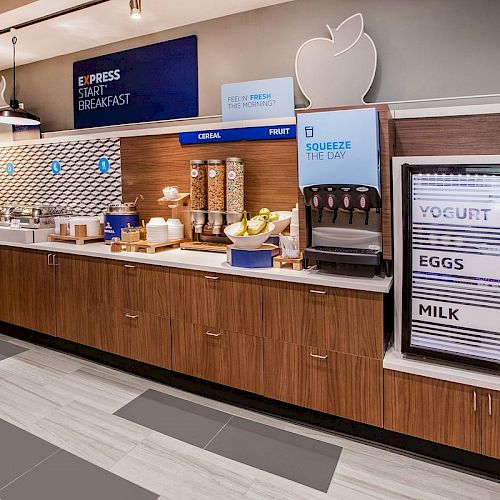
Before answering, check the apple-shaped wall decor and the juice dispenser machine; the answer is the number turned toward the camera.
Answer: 2

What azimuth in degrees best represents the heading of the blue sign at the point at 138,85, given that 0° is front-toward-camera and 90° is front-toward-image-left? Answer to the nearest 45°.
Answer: approximately 45°

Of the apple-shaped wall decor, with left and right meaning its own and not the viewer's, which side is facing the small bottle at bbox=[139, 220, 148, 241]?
right

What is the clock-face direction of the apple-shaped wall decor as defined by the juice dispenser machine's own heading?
The apple-shaped wall decor is roughly at 6 o'clock from the juice dispenser machine.

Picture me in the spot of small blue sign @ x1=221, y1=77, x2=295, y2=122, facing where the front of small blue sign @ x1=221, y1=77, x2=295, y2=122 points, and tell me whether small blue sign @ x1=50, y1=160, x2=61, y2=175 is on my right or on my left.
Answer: on my right

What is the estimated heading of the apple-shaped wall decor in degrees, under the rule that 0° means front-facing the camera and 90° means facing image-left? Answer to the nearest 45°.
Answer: approximately 0°
